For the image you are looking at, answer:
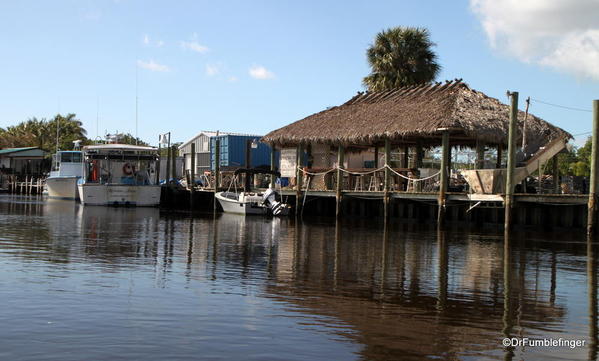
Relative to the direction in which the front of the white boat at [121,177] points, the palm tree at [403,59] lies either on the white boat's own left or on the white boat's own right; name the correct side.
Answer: on the white boat's own right

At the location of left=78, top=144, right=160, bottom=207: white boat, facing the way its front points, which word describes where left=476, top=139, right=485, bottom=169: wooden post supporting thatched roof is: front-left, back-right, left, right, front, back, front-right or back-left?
back-right

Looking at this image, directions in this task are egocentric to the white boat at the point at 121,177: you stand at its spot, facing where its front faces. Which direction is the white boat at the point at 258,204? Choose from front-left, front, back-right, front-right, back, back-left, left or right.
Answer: back-right

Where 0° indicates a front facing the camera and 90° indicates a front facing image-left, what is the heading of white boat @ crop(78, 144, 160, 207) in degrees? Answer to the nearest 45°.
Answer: approximately 180°

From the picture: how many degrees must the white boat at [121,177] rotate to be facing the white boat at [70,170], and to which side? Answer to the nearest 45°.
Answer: approximately 45° to its left

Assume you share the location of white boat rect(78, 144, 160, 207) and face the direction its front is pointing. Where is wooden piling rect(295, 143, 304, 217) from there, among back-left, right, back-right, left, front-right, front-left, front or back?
back-right

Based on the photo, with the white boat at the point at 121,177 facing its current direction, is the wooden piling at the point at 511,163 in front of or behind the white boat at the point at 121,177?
behind

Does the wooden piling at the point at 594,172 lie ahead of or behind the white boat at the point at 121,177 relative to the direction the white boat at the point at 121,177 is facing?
behind
